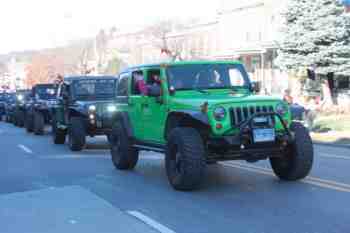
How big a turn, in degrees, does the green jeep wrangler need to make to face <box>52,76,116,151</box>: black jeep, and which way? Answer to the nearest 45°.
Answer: approximately 180°

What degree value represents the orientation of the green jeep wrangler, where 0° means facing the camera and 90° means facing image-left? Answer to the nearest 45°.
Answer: approximately 315°
